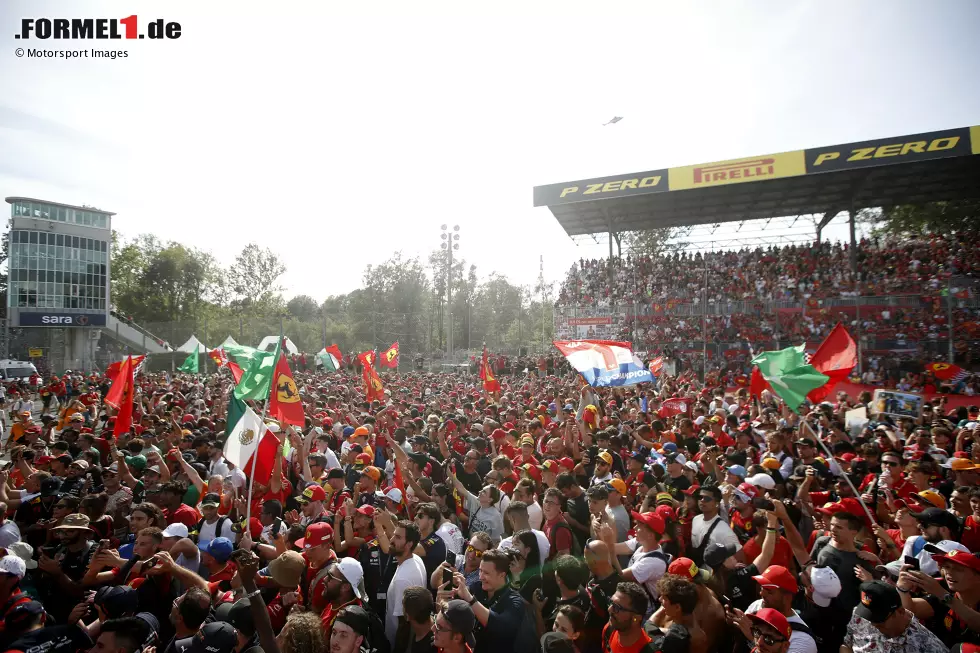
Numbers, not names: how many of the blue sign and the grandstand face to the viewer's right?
0

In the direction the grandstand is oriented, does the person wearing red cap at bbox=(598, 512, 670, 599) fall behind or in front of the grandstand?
in front

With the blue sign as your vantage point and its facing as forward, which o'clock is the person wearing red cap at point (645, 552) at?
The person wearing red cap is roughly at 12 o'clock from the blue sign.

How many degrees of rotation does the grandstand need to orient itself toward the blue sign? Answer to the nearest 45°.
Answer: approximately 45° to its right

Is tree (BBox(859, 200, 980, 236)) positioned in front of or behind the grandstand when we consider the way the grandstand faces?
behind

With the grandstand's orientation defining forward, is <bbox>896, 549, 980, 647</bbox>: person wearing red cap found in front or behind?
in front

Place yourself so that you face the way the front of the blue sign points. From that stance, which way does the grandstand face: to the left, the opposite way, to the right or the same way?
to the right
